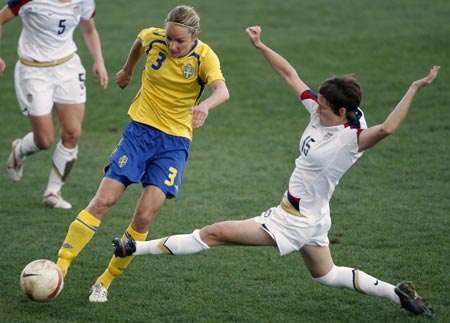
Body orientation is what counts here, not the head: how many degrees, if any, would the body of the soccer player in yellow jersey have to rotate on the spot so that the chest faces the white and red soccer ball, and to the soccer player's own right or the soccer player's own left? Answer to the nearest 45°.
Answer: approximately 45° to the soccer player's own right

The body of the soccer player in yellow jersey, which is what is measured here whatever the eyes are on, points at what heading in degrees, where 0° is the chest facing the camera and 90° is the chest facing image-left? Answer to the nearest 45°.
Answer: approximately 0°
